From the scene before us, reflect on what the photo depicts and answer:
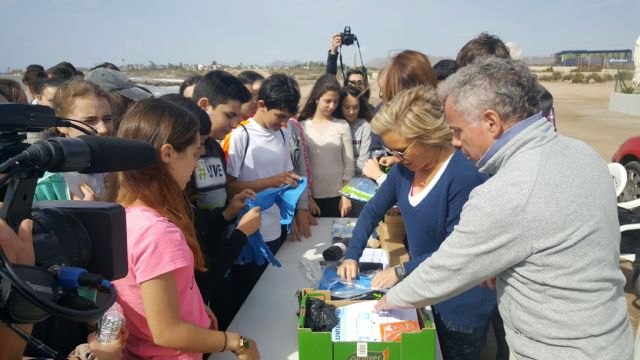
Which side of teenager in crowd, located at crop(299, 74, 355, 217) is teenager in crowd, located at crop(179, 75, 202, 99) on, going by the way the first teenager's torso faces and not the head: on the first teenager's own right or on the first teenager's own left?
on the first teenager's own right

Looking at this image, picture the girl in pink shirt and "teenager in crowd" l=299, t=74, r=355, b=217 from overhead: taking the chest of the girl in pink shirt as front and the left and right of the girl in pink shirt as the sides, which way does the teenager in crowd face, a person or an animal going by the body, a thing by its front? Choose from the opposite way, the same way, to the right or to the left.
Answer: to the right

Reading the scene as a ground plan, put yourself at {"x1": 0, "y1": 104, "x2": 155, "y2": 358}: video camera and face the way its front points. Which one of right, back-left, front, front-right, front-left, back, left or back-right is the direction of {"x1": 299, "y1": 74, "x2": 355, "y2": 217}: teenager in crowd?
front-left

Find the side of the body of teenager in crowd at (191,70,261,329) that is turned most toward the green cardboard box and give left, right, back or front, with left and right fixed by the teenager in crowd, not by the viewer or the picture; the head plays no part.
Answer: front

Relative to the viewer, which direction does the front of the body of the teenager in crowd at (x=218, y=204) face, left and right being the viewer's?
facing the viewer and to the right of the viewer

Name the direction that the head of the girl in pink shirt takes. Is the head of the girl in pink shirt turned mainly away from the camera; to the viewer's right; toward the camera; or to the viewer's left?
to the viewer's right

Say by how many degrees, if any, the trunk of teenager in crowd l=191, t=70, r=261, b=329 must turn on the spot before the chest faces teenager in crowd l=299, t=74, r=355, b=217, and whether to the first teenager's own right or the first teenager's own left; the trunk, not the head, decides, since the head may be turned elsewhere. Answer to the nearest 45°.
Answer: approximately 90° to the first teenager's own left

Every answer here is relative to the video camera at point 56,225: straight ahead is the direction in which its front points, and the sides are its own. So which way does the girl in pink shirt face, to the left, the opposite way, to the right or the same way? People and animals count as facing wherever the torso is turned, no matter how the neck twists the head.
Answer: the same way

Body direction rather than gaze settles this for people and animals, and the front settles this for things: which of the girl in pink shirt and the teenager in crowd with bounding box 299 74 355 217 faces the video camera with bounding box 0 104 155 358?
the teenager in crowd

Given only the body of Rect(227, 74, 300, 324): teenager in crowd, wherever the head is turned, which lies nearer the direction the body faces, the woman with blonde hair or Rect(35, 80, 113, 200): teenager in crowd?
the woman with blonde hair

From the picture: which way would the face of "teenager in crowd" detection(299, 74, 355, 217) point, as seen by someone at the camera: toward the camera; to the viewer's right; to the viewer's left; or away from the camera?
toward the camera

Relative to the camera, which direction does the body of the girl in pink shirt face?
to the viewer's right

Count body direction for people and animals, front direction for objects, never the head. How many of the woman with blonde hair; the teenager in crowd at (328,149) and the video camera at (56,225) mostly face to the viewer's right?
1
